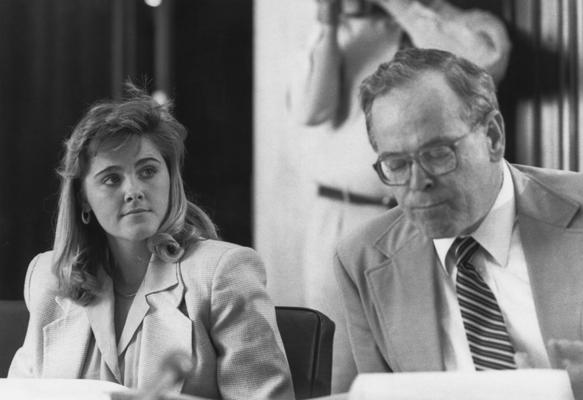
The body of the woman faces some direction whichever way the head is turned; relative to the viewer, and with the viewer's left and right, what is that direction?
facing the viewer and to the left of the viewer

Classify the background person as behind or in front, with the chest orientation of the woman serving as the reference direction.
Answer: behind

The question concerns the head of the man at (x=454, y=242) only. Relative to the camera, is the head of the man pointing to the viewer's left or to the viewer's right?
to the viewer's left

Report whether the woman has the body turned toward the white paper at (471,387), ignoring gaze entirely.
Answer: no

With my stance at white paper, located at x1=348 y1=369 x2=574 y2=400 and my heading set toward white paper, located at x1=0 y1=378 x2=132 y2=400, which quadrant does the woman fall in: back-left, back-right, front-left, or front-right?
front-right

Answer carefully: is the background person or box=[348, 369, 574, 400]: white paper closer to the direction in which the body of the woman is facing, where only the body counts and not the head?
the white paper

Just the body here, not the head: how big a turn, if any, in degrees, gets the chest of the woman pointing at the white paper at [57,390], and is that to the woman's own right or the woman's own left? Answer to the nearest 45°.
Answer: approximately 45° to the woman's own left

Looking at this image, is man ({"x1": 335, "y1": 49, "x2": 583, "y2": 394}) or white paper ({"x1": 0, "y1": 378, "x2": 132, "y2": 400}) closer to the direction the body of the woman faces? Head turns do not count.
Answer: the white paper

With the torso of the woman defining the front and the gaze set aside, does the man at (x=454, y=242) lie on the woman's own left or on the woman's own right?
on the woman's own left

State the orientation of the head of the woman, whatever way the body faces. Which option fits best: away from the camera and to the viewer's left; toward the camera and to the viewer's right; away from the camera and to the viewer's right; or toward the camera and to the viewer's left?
toward the camera and to the viewer's right
